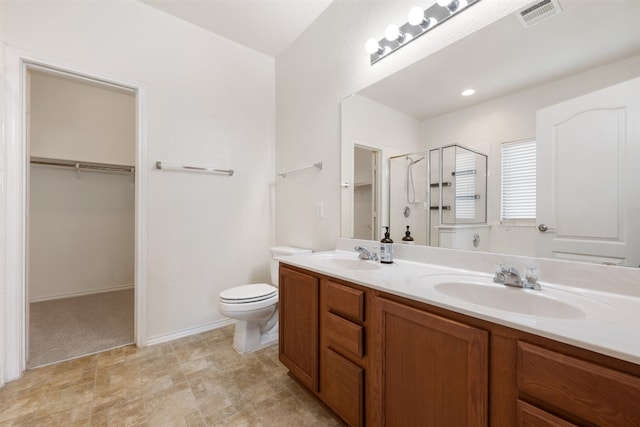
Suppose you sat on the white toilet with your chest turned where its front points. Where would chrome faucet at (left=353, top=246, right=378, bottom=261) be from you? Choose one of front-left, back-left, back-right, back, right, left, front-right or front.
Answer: left

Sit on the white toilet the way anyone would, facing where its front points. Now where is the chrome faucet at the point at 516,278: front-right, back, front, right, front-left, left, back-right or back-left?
left

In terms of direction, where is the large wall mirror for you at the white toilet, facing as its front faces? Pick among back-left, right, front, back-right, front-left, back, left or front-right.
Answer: left

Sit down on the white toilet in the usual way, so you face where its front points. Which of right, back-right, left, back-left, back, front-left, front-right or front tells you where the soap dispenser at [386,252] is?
left

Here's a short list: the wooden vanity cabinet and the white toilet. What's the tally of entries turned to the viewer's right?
0

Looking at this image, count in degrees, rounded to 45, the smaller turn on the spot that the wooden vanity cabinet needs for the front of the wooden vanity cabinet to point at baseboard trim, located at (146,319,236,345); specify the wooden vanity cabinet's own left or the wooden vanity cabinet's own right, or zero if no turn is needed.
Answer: approximately 45° to the wooden vanity cabinet's own right
